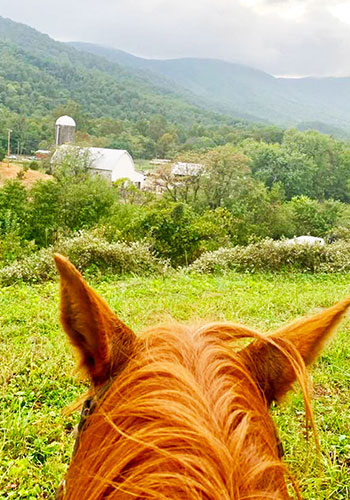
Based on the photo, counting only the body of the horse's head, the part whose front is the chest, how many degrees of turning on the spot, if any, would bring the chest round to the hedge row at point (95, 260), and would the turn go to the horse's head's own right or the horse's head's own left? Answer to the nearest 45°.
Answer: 0° — it already faces it

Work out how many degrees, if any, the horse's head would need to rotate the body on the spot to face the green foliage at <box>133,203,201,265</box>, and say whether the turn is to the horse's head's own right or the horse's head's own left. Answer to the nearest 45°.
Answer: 0° — it already faces it

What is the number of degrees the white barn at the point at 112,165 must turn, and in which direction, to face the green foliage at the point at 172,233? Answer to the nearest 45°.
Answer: approximately 45° to its right

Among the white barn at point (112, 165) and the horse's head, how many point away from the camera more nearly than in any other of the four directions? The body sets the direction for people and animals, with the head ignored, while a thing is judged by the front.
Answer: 1

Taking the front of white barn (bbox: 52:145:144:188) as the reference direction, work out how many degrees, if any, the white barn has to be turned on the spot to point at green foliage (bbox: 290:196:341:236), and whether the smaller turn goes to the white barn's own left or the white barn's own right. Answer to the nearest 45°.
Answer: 0° — it already faces it

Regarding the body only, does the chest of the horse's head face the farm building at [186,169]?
yes

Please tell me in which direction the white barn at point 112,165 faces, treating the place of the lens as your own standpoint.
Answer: facing the viewer and to the right of the viewer

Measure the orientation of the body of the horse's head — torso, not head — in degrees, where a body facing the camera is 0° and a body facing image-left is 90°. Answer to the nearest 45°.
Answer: approximately 180°

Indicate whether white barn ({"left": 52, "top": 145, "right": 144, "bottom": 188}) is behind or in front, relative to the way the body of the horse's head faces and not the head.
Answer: in front

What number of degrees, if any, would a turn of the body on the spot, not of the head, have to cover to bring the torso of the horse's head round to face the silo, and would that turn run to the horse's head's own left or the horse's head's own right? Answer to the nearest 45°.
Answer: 0° — it already faces it

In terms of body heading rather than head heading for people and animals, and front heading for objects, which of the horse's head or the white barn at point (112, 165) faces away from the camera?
the horse's head
